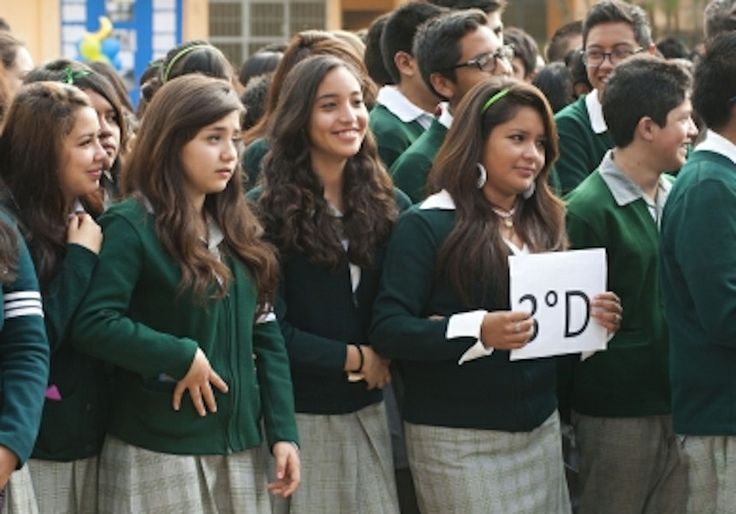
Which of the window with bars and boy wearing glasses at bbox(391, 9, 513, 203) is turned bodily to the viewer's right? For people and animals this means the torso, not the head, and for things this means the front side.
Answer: the boy wearing glasses

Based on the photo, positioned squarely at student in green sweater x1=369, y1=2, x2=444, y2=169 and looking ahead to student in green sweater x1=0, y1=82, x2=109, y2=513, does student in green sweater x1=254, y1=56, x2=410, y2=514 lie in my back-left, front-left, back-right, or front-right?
front-left

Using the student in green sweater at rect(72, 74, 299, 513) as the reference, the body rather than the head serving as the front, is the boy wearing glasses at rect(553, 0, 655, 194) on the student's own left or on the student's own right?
on the student's own left

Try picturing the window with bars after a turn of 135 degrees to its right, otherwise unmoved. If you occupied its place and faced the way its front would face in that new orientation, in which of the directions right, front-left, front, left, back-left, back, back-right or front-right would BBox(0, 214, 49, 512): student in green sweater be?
back-left

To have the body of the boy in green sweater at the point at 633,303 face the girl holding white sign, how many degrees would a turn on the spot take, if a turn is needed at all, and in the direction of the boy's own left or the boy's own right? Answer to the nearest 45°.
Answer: approximately 90° to the boy's own right

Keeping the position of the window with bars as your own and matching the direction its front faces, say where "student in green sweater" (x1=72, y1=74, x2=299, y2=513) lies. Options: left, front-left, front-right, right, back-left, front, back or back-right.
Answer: front

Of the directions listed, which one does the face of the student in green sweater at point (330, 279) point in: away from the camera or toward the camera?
toward the camera

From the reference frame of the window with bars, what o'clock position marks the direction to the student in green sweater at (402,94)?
The student in green sweater is roughly at 12 o'clock from the window with bars.

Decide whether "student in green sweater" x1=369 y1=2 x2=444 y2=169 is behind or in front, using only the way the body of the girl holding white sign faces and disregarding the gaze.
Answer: behind

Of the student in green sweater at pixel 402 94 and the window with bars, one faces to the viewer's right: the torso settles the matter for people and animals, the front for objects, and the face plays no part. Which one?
the student in green sweater

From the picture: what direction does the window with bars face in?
toward the camera

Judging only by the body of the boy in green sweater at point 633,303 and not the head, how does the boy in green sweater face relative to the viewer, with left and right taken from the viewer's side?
facing the viewer and to the right of the viewer

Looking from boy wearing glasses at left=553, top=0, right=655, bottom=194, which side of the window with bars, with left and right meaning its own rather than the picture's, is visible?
front

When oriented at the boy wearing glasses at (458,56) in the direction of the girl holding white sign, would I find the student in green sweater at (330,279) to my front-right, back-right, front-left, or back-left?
front-right

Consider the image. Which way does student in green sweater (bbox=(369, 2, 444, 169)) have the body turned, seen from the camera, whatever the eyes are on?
to the viewer's right

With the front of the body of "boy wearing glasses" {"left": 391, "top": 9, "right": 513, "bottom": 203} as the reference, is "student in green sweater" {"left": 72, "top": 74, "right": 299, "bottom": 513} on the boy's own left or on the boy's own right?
on the boy's own right

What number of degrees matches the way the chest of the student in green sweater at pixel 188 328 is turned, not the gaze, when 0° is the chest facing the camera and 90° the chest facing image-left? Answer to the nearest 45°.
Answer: approximately 315°

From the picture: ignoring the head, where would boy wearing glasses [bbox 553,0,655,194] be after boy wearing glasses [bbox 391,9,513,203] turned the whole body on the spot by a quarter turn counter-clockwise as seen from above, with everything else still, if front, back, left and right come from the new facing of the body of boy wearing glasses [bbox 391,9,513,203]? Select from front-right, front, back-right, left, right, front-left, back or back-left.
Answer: front-right
